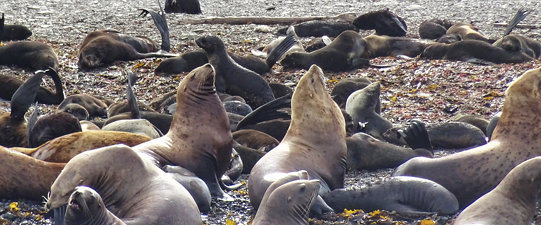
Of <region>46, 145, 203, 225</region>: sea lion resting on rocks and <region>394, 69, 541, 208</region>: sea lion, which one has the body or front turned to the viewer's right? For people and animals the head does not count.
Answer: the sea lion

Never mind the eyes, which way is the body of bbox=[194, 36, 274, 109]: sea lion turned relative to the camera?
to the viewer's left

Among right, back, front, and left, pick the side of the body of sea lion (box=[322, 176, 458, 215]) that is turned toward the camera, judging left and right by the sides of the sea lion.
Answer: left

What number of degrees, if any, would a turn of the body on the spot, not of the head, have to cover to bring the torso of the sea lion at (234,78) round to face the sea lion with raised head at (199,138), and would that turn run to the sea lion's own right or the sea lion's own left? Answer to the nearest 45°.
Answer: approximately 90° to the sea lion's own left

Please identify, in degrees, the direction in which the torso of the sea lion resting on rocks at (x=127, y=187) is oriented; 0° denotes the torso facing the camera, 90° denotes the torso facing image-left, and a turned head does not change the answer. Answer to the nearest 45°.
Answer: approximately 90°

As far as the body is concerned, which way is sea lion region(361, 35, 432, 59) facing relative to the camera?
to the viewer's left

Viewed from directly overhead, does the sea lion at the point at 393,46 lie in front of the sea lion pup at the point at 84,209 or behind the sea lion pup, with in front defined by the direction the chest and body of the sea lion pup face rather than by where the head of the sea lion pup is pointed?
behind

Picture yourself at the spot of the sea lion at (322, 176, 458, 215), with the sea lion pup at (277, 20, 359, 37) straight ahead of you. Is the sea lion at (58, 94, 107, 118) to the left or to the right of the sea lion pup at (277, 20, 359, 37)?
left

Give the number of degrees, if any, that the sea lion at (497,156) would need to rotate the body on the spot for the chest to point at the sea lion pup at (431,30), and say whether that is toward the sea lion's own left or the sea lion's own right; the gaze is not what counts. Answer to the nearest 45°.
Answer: approximately 90° to the sea lion's own left
